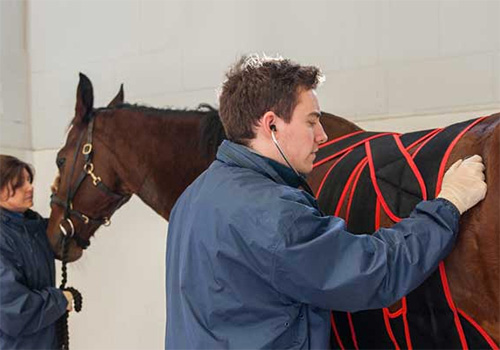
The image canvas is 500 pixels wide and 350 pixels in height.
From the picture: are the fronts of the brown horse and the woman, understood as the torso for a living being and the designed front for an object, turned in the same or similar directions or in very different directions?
very different directions

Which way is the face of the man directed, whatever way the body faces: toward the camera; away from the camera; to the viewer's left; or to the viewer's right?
to the viewer's right

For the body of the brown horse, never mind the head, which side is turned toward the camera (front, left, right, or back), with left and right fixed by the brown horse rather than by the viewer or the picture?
left
